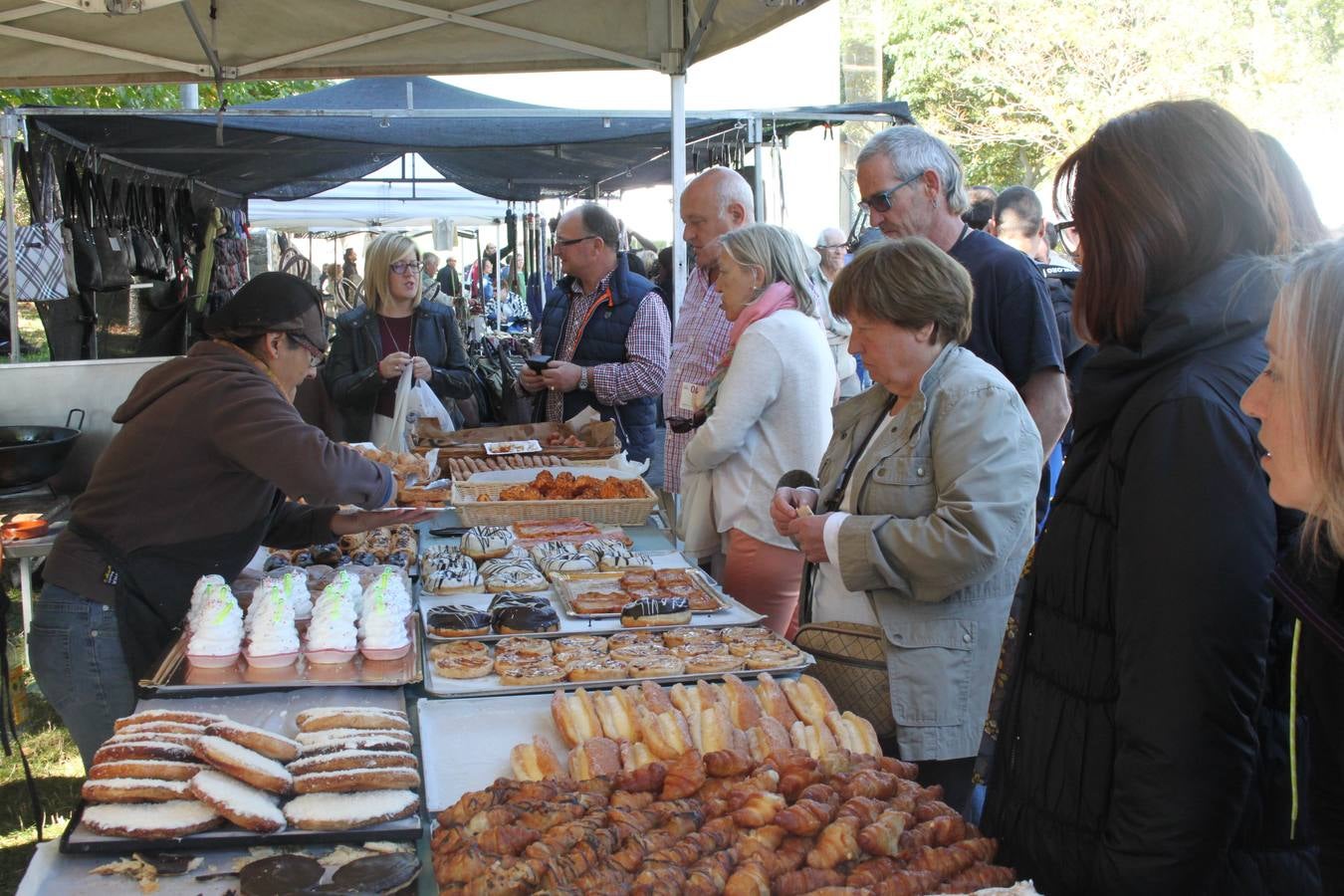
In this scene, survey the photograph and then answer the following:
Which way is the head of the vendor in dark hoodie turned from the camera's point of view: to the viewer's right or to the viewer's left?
to the viewer's right

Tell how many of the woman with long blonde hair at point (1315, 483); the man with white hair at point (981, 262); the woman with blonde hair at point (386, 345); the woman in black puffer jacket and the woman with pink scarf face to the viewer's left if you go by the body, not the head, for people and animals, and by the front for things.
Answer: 4

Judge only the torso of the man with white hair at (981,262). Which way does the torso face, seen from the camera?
to the viewer's left

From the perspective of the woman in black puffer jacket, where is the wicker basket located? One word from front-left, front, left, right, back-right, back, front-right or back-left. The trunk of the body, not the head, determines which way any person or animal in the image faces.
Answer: front-right

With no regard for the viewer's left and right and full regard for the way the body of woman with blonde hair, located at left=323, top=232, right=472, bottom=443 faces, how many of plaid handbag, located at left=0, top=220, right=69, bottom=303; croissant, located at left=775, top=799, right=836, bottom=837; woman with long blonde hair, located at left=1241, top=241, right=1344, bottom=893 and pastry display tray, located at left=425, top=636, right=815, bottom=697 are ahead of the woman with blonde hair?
3

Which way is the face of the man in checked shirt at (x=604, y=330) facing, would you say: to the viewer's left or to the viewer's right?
to the viewer's left

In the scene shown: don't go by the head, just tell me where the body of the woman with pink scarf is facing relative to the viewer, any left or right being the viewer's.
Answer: facing to the left of the viewer

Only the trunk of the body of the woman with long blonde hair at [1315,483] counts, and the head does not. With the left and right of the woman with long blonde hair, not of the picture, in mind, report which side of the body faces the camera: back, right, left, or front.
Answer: left

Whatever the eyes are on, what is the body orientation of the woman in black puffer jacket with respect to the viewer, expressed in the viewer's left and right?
facing to the left of the viewer

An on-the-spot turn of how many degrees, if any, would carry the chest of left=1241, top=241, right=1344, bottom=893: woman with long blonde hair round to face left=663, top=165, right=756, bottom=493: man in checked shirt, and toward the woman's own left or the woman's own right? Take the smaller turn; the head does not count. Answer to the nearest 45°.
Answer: approximately 45° to the woman's own right

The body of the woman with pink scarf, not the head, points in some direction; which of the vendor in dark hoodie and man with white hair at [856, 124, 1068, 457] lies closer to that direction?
the vendor in dark hoodie
